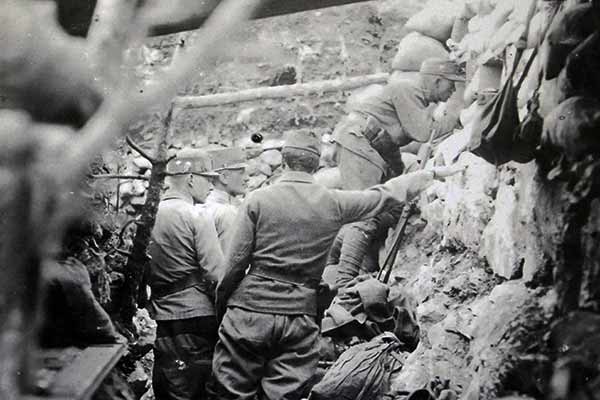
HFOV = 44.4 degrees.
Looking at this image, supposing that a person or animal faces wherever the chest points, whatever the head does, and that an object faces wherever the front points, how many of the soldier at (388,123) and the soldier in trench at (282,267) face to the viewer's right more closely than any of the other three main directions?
1

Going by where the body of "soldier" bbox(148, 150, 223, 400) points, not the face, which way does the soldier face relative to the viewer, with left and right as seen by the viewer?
facing away from the viewer and to the right of the viewer

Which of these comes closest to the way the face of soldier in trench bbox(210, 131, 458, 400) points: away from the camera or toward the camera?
away from the camera

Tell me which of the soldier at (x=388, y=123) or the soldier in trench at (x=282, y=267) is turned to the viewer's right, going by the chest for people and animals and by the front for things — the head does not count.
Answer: the soldier

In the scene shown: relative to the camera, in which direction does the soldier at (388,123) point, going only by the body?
to the viewer's right

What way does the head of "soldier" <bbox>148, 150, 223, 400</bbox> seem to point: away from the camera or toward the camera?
away from the camera

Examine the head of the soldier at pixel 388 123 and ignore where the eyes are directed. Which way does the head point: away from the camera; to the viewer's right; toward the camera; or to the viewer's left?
to the viewer's right

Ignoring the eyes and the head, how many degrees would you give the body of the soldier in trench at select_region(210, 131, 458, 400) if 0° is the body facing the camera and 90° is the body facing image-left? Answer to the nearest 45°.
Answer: approximately 180°

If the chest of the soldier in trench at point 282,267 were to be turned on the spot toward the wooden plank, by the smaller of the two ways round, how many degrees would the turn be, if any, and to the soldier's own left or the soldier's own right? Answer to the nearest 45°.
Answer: approximately 135° to the soldier's own left

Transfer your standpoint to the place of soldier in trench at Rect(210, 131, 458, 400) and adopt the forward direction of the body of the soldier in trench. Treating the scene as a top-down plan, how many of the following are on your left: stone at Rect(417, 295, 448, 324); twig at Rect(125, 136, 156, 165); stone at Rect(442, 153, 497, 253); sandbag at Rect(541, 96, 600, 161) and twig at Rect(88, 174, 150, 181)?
2

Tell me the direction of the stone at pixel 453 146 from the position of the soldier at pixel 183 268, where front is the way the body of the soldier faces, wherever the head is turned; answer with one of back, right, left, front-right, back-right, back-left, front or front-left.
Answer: front-right

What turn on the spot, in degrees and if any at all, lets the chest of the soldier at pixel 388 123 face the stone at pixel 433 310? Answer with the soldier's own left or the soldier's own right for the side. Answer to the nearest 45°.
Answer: approximately 45° to the soldier's own right

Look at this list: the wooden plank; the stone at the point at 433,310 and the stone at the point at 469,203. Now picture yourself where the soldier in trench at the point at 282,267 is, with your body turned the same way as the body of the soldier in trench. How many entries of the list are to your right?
2
